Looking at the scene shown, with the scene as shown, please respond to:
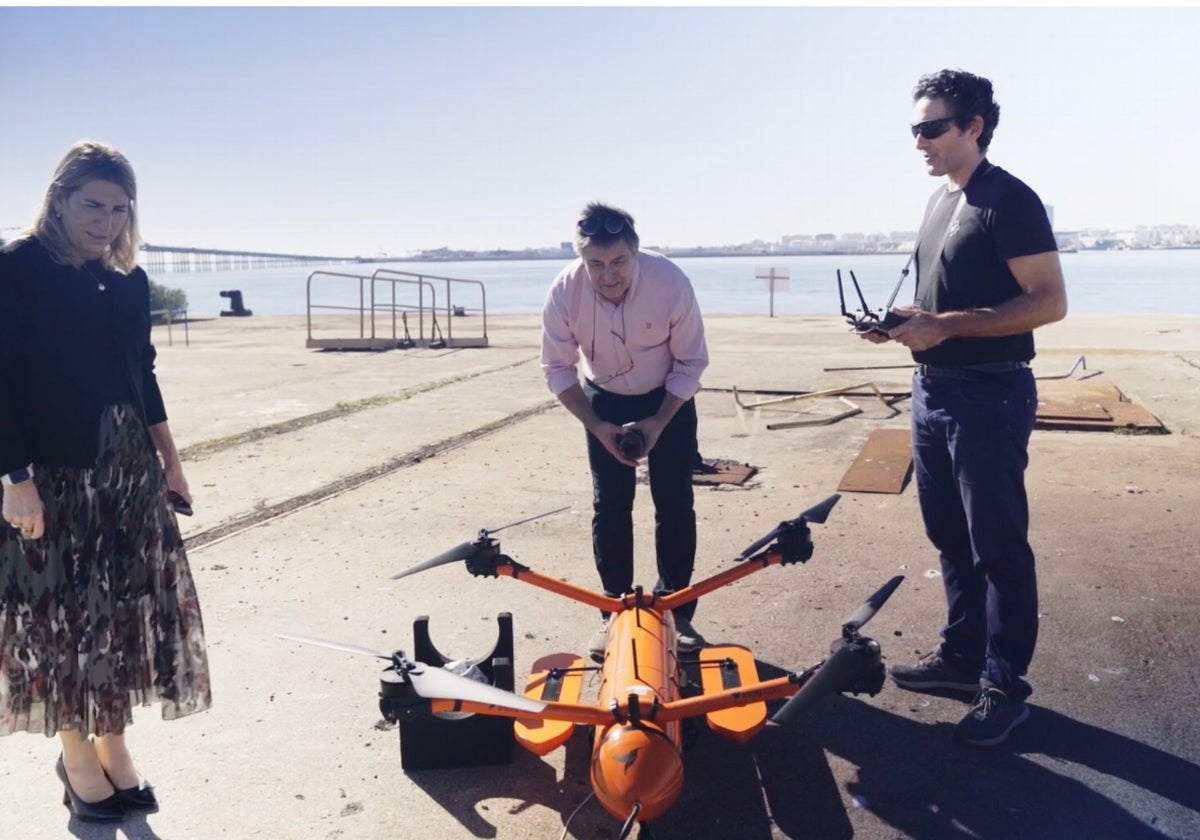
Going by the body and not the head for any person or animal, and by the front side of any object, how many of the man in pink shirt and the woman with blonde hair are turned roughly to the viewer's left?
0

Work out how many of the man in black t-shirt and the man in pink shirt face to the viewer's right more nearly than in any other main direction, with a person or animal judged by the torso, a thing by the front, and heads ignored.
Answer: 0

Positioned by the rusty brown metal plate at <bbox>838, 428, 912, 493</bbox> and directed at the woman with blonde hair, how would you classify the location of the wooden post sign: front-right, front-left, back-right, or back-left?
back-right

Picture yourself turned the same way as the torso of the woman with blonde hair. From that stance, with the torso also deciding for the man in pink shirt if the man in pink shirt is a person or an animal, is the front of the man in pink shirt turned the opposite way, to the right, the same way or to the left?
to the right

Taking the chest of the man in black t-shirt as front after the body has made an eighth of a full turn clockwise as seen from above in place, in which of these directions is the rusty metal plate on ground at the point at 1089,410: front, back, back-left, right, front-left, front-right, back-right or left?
right

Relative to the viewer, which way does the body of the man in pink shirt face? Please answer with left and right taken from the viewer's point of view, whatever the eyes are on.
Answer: facing the viewer

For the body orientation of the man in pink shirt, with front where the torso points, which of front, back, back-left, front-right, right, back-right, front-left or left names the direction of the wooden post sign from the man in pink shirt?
back

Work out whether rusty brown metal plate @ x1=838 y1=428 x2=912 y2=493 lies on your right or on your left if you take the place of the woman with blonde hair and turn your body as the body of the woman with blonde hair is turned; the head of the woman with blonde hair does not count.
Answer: on your left

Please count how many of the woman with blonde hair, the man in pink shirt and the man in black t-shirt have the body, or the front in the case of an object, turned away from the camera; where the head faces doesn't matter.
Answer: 0

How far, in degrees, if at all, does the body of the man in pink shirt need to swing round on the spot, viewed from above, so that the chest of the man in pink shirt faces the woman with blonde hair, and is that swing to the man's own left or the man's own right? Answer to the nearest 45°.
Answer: approximately 45° to the man's own right

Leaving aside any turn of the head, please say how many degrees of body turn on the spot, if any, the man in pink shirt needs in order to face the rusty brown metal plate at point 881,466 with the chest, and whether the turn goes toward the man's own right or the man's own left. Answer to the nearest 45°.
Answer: approximately 135° to the man's own left

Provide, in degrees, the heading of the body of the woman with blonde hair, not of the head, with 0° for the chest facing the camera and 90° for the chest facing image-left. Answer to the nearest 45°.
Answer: approximately 315°

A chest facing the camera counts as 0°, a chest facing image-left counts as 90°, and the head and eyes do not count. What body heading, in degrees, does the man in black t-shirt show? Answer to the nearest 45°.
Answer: approximately 45°
